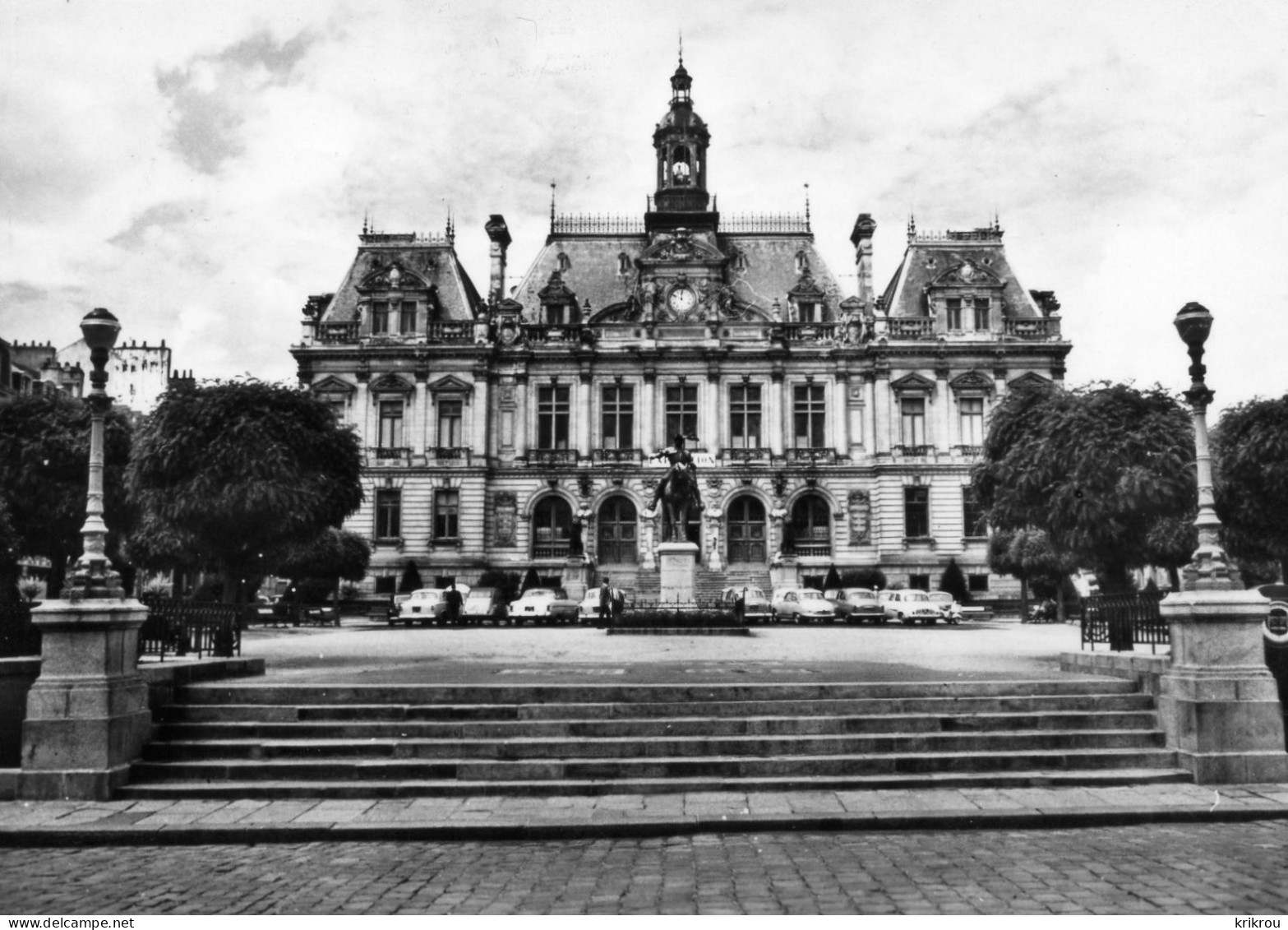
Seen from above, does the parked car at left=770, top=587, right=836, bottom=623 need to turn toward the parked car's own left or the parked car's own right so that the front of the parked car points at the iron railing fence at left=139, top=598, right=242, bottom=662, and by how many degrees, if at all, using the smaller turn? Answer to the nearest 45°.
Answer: approximately 45° to the parked car's own right

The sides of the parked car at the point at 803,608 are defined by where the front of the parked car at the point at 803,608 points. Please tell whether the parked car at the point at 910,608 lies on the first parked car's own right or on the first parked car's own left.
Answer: on the first parked car's own left

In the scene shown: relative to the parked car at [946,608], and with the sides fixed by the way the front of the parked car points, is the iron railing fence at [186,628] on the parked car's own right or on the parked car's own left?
on the parked car's own right

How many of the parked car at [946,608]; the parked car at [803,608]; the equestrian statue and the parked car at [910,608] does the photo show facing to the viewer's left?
0

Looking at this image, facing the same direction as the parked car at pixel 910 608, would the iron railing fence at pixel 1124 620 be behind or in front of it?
in front

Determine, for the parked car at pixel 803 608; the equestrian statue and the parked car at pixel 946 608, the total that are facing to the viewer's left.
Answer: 0

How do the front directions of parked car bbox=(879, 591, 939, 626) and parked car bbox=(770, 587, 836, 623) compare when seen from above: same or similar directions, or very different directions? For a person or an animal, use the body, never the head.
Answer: same or similar directions

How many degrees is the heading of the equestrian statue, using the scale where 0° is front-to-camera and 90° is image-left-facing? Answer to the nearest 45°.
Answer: approximately 0°

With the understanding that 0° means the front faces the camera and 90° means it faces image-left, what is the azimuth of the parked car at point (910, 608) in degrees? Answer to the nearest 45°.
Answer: approximately 315°

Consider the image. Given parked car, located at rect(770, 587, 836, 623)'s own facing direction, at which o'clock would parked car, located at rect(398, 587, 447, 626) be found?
parked car, located at rect(398, 587, 447, 626) is roughly at 4 o'clock from parked car, located at rect(770, 587, 836, 623).

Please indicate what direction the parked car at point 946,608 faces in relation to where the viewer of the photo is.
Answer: facing the viewer and to the right of the viewer

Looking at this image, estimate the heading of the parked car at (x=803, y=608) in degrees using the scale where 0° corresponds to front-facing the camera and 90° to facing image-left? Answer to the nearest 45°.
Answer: approximately 315°

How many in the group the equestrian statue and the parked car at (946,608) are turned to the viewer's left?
0
